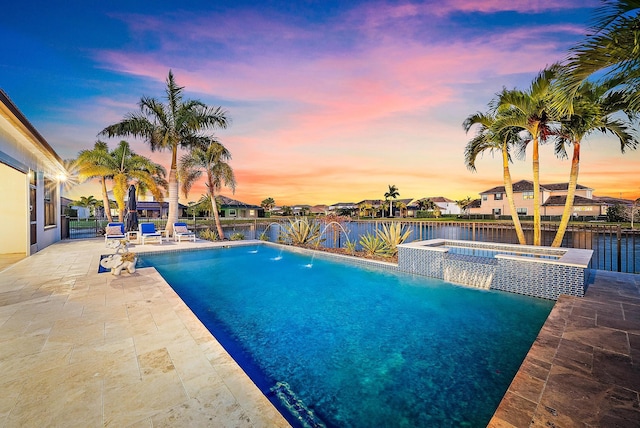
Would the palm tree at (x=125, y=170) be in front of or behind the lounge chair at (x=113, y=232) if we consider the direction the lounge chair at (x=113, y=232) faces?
behind

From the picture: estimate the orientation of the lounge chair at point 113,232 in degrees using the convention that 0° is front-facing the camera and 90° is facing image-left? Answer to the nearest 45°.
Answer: approximately 0°

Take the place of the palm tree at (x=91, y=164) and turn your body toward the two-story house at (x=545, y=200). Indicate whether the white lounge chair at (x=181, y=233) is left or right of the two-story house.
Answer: right

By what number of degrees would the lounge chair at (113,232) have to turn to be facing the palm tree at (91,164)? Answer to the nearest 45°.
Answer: approximately 180°
